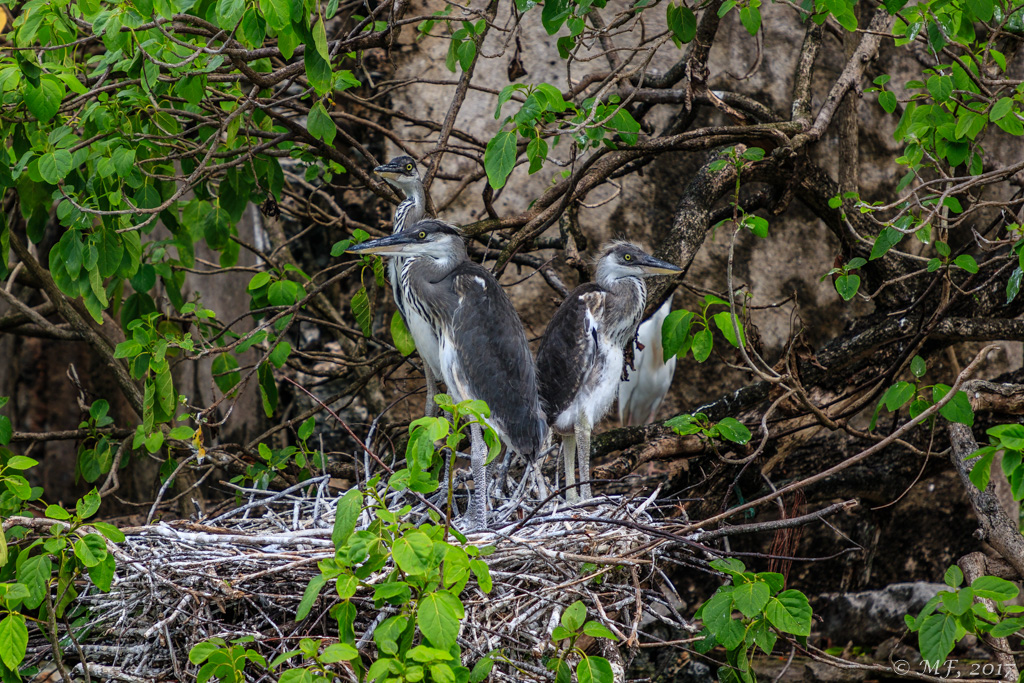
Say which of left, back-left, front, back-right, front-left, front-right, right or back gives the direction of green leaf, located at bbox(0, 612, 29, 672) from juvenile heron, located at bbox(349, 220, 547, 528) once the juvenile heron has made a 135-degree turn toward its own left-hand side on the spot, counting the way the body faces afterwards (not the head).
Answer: right

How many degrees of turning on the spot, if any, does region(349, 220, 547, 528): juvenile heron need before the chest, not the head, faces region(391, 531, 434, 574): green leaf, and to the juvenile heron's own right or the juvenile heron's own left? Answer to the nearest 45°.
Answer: approximately 90° to the juvenile heron's own left

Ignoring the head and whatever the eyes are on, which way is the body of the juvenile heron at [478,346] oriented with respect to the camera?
to the viewer's left
